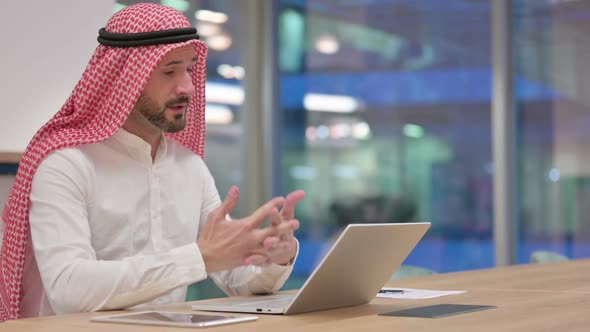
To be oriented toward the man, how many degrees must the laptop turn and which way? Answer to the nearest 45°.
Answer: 0° — it already faces them

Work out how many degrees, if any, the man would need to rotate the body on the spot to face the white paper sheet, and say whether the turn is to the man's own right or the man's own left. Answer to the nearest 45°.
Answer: approximately 45° to the man's own left

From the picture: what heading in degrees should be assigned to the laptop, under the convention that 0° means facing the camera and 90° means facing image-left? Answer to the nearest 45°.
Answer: approximately 135°

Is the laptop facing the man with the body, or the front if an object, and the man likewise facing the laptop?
yes

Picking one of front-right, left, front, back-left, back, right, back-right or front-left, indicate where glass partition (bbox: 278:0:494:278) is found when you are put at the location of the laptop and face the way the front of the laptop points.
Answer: front-right

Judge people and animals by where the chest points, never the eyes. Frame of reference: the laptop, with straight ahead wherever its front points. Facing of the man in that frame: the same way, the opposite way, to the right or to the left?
the opposite way

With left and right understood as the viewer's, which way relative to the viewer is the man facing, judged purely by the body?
facing the viewer and to the right of the viewer

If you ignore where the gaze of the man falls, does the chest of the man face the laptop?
yes

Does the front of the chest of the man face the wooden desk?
yes

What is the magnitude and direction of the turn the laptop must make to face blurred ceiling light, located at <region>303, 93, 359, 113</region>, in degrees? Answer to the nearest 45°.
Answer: approximately 45° to its right
